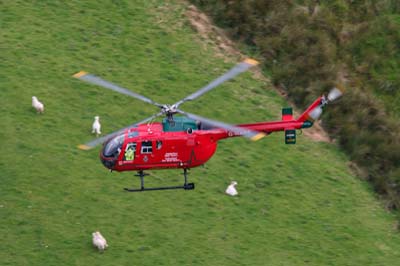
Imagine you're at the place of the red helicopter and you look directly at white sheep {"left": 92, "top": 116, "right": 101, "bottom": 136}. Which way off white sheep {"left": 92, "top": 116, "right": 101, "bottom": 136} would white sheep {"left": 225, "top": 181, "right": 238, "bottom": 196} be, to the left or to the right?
right

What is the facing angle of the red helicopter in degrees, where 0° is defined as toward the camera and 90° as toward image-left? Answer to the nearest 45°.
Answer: approximately 90°
